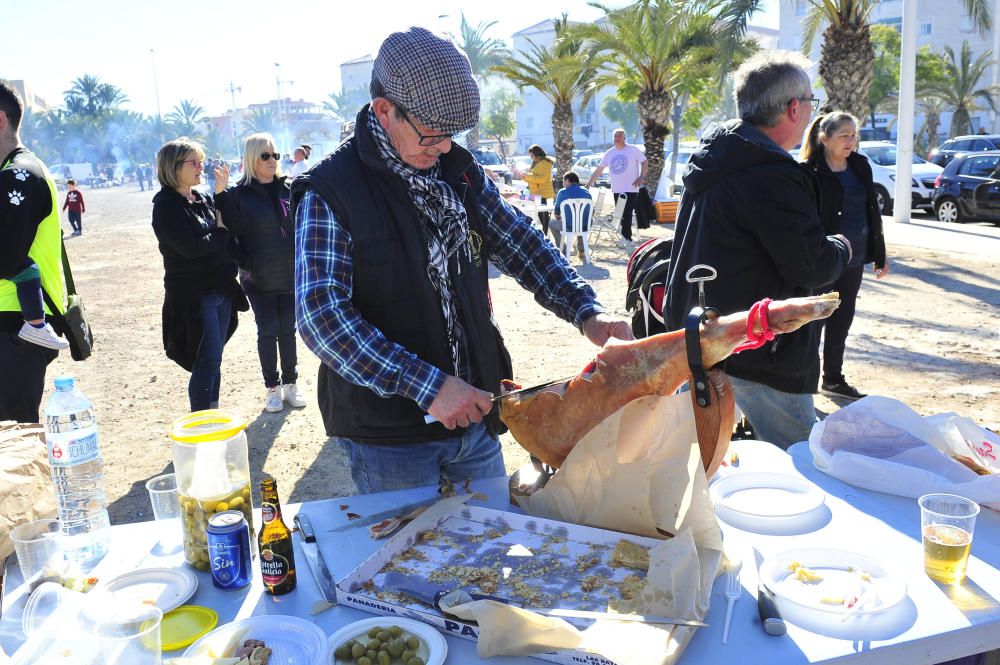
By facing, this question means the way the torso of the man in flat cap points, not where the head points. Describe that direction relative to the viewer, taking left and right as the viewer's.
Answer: facing the viewer and to the right of the viewer

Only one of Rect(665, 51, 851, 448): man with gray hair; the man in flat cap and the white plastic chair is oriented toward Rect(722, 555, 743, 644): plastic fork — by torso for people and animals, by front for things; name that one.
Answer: the man in flat cap

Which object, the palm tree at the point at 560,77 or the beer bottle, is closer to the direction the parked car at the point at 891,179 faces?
the beer bottle

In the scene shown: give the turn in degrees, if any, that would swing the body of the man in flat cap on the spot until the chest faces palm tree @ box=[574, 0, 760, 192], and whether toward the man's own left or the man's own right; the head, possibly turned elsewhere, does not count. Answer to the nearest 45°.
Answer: approximately 135° to the man's own left

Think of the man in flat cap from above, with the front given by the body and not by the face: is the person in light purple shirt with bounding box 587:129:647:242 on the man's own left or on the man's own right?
on the man's own left

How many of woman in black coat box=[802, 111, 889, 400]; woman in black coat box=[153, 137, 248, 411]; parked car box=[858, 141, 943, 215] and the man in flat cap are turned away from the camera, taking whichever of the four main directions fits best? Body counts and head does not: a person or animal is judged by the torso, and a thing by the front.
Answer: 0

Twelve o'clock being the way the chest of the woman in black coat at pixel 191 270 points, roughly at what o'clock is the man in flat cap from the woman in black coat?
The man in flat cap is roughly at 1 o'clock from the woman in black coat.

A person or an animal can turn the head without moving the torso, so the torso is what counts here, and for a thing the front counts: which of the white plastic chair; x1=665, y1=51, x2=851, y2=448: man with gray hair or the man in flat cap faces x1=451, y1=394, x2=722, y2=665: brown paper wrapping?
the man in flat cap

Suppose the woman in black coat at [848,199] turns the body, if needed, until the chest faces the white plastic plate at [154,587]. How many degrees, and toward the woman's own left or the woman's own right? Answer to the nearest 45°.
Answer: approximately 45° to the woman's own right
